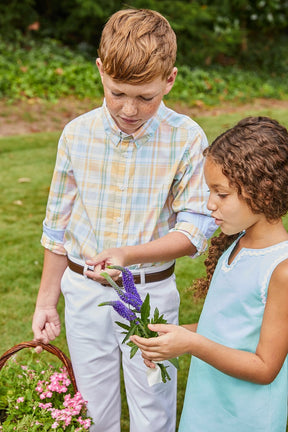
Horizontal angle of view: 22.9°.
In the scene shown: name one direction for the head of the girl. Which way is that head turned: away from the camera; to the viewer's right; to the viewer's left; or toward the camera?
to the viewer's left

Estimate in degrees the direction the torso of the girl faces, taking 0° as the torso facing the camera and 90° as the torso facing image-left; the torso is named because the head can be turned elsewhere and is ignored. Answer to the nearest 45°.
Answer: approximately 45°

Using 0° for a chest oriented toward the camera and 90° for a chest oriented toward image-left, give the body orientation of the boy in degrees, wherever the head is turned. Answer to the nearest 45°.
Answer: approximately 0°

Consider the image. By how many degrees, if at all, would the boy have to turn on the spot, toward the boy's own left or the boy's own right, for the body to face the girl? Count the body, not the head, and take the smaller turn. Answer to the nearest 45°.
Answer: approximately 45° to the boy's own left
